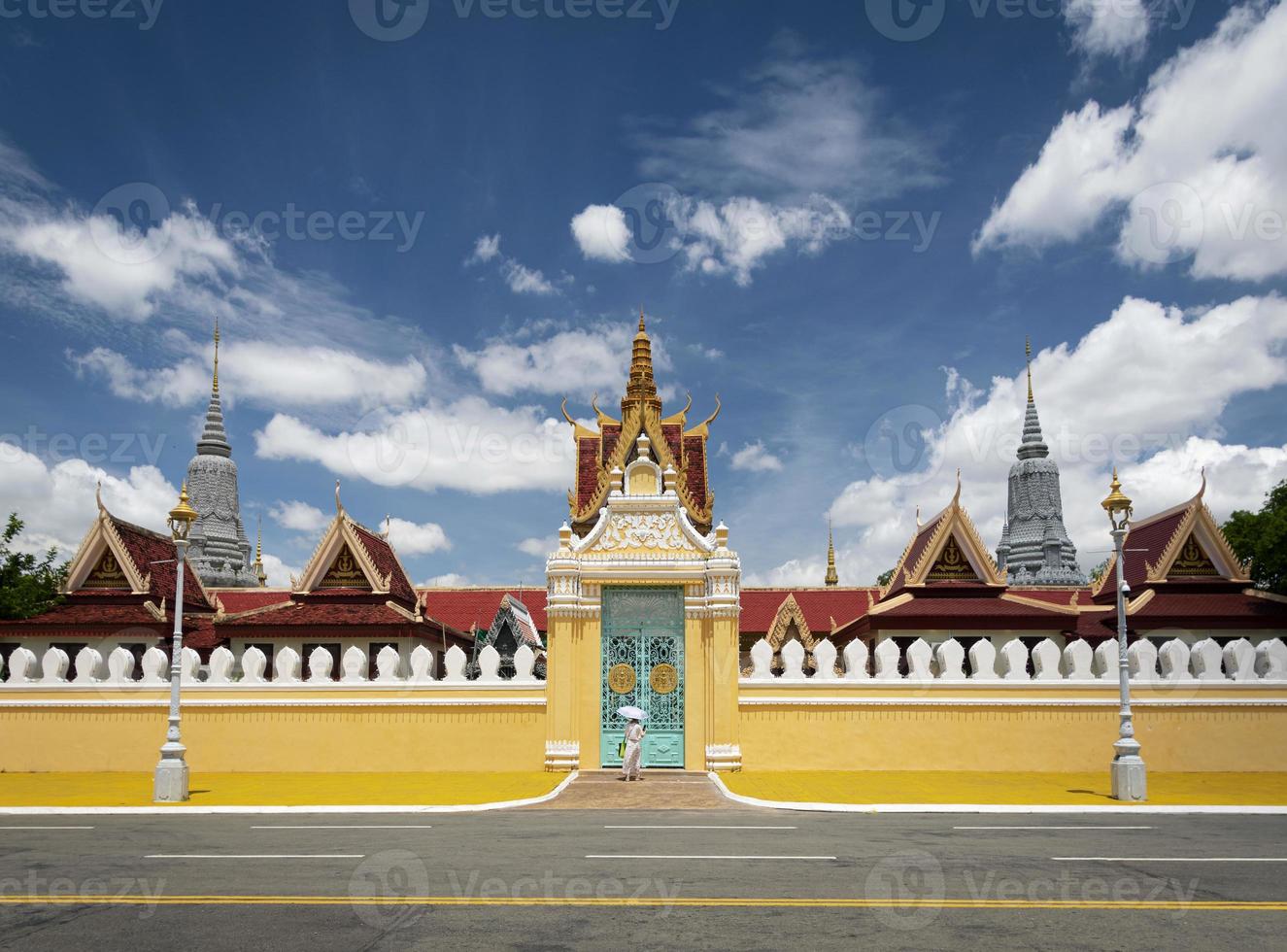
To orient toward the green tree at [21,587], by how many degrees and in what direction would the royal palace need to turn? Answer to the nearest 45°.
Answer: approximately 135° to its right

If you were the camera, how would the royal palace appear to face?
facing the viewer

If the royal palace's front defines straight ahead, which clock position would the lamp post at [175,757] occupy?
The lamp post is roughly at 2 o'clock from the royal palace.

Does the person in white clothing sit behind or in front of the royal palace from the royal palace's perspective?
in front

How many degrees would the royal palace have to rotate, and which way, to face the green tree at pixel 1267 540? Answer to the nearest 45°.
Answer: approximately 135° to its left

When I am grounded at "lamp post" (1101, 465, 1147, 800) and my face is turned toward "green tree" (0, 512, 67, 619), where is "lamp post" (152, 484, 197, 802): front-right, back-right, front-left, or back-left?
front-left

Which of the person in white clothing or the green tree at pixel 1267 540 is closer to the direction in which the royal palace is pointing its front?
the person in white clothing
